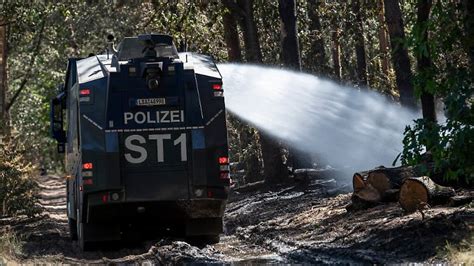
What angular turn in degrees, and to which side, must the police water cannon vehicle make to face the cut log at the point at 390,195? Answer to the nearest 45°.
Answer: approximately 90° to its right

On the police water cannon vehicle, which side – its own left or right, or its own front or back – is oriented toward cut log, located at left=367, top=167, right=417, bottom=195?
right

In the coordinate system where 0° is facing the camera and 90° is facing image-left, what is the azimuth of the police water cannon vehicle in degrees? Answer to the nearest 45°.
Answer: approximately 180°

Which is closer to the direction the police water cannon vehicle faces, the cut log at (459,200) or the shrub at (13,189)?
the shrub

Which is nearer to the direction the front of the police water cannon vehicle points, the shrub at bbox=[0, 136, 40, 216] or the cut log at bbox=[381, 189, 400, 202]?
the shrub

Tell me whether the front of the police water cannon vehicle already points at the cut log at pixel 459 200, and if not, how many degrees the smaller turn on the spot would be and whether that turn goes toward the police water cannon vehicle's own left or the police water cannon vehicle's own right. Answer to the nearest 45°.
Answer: approximately 90° to the police water cannon vehicle's own right

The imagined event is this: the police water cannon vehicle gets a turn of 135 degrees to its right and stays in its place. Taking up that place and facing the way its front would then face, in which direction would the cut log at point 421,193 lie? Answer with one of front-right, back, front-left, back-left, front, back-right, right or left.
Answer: front-left

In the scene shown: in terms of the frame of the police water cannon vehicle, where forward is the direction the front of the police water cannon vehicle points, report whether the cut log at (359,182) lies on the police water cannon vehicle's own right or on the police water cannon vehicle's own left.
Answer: on the police water cannon vehicle's own right
